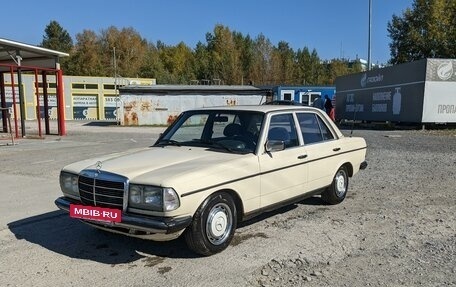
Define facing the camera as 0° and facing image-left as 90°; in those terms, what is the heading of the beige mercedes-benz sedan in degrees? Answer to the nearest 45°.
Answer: approximately 45°

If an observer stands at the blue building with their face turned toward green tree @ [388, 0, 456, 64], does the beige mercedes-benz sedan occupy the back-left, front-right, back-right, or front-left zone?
back-right

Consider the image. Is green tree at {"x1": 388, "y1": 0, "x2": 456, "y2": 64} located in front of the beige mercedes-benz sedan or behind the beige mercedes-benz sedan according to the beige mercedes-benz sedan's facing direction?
behind

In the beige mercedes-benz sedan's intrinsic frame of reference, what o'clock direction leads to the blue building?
The blue building is roughly at 5 o'clock from the beige mercedes-benz sedan.
